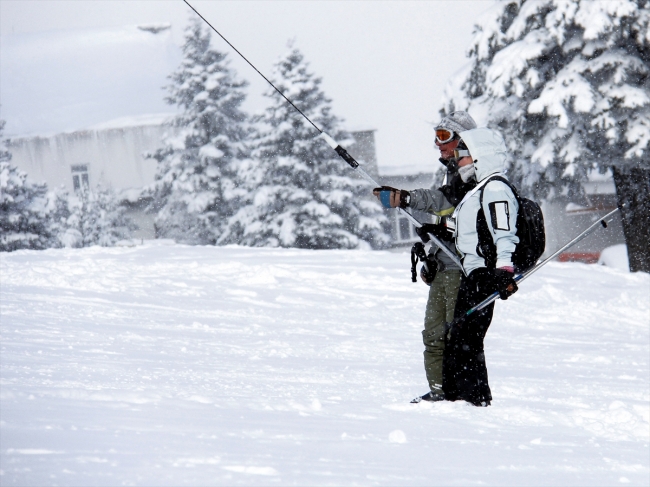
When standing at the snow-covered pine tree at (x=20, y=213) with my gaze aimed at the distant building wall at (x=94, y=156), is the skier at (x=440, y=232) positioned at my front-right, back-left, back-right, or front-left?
back-right

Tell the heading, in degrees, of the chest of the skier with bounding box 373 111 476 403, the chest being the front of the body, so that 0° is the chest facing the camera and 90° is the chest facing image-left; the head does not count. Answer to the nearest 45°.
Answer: approximately 90°

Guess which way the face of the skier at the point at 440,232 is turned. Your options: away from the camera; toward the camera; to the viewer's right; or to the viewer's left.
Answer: to the viewer's left

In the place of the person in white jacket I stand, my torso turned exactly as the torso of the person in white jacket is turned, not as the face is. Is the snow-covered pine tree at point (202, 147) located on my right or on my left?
on my right

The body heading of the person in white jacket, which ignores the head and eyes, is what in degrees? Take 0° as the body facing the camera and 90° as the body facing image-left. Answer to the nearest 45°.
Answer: approximately 90°

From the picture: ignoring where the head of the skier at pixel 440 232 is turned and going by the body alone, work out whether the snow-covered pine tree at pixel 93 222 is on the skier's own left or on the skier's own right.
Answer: on the skier's own right

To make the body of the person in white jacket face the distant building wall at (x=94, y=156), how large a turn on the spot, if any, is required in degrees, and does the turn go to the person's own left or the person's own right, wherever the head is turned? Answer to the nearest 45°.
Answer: approximately 45° to the person's own right

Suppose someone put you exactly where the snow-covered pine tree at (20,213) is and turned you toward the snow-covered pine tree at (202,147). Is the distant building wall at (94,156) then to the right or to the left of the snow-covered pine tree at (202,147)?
left

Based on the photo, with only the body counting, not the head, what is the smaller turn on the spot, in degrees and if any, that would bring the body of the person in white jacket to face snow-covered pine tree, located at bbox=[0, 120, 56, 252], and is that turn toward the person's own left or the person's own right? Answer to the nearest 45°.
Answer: approximately 45° to the person's own right

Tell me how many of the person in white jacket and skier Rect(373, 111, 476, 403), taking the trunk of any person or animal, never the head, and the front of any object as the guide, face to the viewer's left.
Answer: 2
